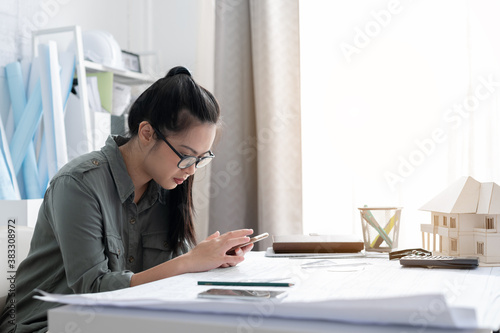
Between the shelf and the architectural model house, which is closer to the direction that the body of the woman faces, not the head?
the architectural model house

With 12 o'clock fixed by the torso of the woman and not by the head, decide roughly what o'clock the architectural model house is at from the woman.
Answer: The architectural model house is roughly at 11 o'clock from the woman.

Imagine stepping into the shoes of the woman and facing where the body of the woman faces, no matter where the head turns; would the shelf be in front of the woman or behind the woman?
behind

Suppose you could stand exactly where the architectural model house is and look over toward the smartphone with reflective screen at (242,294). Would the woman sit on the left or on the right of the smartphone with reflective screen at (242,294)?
right

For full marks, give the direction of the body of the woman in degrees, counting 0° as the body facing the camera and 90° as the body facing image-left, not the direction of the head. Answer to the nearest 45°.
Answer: approximately 315°

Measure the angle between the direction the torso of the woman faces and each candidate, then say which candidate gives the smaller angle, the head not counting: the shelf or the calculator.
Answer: the calculator

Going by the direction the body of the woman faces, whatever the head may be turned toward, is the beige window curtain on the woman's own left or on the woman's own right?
on the woman's own left

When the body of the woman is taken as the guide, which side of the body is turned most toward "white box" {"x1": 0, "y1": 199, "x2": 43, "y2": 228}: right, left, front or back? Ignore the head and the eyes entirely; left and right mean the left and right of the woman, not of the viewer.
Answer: back

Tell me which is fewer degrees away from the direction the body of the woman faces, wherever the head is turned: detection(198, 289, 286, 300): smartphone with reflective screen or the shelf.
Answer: the smartphone with reflective screen
